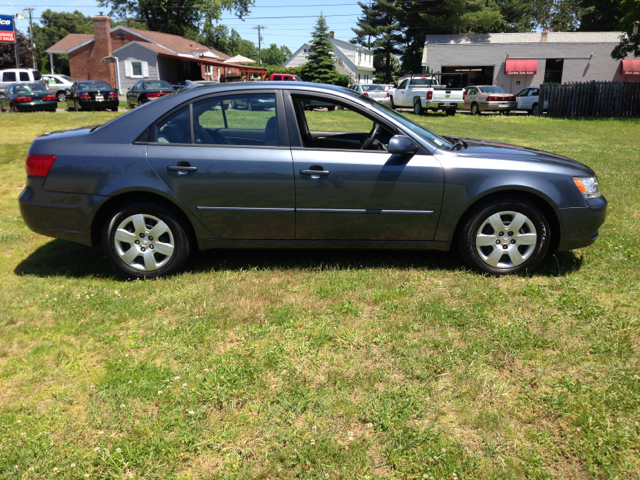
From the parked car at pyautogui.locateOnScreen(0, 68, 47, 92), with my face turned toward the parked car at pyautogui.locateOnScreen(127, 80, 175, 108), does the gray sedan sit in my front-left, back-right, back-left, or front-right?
front-right

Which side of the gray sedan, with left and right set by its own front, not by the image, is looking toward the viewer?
right

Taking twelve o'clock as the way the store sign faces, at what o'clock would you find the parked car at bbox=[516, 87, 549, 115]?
The parked car is roughly at 11 o'clock from the store sign.

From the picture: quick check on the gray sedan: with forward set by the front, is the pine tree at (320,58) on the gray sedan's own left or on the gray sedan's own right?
on the gray sedan's own left

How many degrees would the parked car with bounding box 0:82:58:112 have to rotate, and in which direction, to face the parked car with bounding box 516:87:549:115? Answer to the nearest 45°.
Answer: approximately 135° to its right

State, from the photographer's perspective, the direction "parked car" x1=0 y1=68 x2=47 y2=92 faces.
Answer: facing away from the viewer and to the left of the viewer

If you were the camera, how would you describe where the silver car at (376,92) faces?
facing away from the viewer and to the left of the viewer

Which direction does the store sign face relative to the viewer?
toward the camera

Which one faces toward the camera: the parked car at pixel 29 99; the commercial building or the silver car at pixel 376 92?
the commercial building

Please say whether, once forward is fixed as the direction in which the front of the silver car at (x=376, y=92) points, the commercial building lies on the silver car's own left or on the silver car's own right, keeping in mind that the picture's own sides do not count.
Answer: on the silver car's own right

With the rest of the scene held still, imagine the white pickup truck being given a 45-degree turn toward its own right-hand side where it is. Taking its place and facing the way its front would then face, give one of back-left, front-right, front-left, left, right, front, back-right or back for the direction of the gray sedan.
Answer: back

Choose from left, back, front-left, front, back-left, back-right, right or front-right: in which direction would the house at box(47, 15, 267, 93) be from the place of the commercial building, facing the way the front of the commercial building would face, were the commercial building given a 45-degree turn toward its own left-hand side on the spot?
back-right

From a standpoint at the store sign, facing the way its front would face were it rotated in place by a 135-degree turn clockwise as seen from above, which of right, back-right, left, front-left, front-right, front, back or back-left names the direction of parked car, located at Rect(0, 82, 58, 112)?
back-left

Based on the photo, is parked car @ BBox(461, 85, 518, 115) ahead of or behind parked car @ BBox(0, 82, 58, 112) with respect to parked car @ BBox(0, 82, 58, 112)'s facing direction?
behind

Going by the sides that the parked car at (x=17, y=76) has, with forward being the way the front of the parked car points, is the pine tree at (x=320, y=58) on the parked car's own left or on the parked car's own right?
on the parked car's own right

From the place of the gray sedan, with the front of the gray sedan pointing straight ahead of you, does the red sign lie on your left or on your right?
on your left
